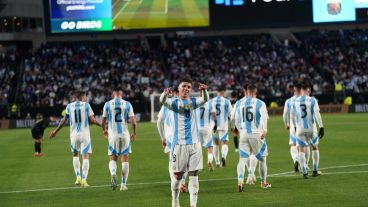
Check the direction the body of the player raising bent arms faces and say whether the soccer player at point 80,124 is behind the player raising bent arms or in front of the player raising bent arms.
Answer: behind

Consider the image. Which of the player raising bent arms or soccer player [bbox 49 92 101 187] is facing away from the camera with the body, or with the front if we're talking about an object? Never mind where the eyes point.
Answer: the soccer player

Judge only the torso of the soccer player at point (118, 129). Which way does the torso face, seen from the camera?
away from the camera

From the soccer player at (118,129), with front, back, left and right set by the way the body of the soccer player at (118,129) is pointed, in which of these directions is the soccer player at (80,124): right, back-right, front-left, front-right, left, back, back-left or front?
front-left

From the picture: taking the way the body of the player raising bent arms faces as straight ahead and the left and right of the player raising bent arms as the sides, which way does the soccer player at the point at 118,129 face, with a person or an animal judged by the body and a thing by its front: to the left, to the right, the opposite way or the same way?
the opposite way

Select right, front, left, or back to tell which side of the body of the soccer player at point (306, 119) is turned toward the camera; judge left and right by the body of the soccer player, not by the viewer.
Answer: back

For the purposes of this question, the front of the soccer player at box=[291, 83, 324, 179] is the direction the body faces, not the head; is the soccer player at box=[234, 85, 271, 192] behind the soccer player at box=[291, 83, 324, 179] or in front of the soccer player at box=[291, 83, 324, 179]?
behind

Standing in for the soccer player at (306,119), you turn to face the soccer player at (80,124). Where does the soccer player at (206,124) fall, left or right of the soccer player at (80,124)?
right

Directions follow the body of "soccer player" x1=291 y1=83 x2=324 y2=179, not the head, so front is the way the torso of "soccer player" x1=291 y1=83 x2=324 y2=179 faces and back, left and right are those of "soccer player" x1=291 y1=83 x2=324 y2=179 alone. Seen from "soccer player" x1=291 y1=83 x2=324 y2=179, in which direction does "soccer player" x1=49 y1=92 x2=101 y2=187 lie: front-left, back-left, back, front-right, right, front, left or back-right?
left

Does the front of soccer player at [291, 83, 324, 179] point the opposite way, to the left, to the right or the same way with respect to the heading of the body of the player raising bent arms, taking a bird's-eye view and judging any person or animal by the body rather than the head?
the opposite way

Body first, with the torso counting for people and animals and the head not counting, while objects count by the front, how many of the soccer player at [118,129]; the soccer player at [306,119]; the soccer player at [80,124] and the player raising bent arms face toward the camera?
1

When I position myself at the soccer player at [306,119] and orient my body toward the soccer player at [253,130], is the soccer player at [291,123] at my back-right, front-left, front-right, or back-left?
back-right

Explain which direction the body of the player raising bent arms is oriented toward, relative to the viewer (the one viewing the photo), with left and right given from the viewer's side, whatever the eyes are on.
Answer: facing the viewer

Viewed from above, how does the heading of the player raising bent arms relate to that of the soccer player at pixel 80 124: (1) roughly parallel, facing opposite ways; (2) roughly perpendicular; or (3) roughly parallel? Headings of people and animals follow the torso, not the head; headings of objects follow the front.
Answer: roughly parallel, facing opposite ways

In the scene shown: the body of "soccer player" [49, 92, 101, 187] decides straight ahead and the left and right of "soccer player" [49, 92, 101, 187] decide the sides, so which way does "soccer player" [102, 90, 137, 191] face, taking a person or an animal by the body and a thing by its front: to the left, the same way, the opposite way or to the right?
the same way

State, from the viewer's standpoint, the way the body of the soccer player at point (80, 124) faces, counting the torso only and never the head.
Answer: away from the camera

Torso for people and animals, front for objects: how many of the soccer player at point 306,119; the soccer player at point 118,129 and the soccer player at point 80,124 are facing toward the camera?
0

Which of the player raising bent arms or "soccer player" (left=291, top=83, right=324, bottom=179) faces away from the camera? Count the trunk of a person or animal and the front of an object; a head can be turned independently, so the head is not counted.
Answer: the soccer player
